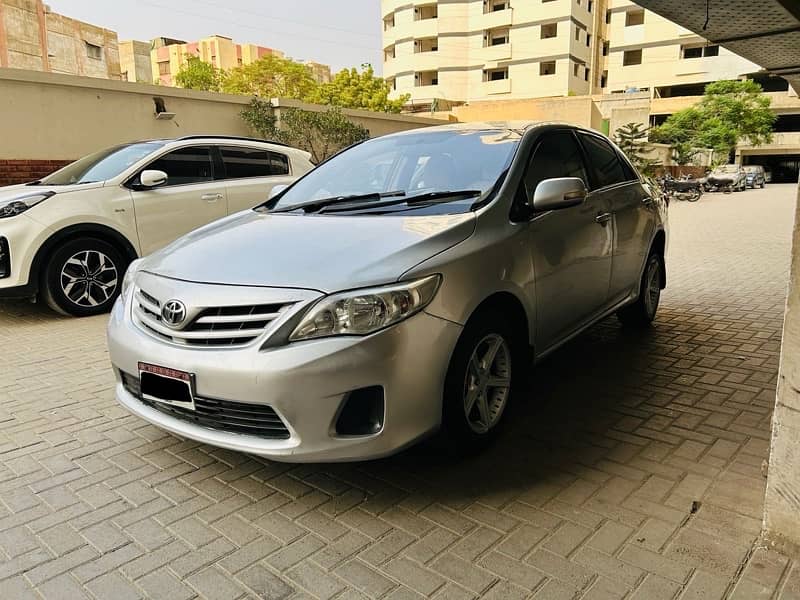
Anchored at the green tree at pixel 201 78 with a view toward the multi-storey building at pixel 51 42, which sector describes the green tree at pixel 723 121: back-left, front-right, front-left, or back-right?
back-left

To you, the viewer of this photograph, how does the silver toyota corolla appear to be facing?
facing the viewer and to the left of the viewer

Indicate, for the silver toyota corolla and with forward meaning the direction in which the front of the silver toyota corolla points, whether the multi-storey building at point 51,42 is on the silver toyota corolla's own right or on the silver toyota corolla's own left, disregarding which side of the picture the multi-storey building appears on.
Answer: on the silver toyota corolla's own right

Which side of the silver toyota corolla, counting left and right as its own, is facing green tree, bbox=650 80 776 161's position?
back

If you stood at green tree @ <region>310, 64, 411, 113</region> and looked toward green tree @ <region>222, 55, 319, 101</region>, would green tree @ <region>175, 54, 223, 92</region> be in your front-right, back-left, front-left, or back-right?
front-right

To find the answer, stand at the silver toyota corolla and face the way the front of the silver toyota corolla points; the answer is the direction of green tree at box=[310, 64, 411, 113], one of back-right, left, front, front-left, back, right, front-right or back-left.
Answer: back-right

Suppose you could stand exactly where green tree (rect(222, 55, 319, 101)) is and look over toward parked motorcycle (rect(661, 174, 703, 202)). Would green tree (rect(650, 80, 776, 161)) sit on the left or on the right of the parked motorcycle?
left
